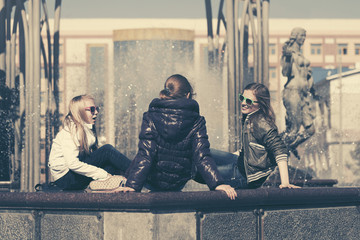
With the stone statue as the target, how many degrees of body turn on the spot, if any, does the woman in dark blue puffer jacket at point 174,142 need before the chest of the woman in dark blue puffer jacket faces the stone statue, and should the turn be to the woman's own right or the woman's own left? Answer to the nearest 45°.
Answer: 0° — they already face it

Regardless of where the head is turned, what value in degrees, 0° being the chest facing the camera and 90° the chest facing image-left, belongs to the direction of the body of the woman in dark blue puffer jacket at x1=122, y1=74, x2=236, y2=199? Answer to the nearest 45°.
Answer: approximately 180°

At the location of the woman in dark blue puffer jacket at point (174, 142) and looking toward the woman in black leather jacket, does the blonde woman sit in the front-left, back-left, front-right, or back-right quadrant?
back-left

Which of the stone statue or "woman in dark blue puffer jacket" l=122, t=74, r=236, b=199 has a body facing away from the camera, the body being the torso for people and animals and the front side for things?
the woman in dark blue puffer jacket

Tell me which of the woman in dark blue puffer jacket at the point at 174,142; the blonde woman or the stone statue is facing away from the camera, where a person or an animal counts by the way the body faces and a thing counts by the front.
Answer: the woman in dark blue puffer jacket

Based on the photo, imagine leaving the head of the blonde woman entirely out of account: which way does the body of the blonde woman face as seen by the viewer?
to the viewer's right

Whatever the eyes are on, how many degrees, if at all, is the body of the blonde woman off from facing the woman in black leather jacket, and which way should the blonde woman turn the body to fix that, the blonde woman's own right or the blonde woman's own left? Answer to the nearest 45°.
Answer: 0° — they already face them

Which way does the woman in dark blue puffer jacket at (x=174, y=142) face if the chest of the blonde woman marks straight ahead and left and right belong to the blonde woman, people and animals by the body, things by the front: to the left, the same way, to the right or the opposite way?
to the left
